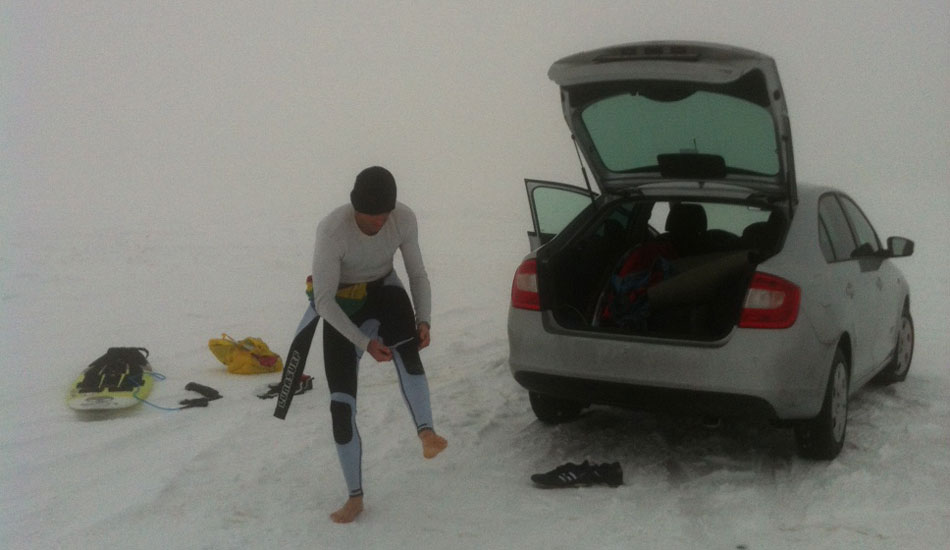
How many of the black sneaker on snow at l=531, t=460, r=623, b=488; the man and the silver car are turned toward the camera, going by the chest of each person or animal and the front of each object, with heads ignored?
1

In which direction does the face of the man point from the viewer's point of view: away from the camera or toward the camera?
toward the camera

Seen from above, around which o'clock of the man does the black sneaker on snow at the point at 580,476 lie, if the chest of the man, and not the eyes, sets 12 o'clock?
The black sneaker on snow is roughly at 9 o'clock from the man.

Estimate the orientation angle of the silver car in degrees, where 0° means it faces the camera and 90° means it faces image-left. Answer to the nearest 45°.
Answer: approximately 225°

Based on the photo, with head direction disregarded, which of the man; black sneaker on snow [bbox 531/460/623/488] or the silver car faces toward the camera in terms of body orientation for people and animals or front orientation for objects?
the man

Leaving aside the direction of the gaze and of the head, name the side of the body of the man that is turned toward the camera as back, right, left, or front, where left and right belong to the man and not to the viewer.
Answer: front

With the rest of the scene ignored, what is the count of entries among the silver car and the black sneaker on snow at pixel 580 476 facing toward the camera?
0
